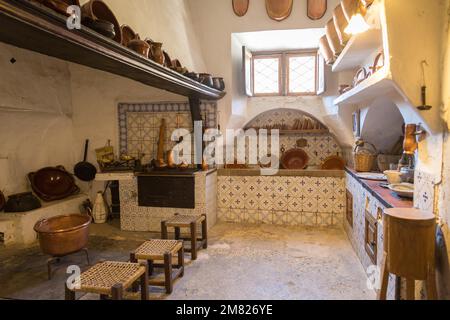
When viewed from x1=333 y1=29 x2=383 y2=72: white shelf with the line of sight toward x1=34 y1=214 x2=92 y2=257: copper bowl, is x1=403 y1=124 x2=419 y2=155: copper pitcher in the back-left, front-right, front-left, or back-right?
front-left

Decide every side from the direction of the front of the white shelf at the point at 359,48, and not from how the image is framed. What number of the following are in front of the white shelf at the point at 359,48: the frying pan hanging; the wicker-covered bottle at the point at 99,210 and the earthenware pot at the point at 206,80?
3

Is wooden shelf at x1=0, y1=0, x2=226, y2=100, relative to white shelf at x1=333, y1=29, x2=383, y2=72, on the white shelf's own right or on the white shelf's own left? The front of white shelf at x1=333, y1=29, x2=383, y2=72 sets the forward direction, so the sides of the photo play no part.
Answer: on the white shelf's own left

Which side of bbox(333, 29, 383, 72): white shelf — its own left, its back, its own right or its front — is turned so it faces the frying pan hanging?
front

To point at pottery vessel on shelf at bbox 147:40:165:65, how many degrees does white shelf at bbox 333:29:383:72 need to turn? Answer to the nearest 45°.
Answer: approximately 45° to its left

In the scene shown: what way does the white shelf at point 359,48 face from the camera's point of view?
to the viewer's left

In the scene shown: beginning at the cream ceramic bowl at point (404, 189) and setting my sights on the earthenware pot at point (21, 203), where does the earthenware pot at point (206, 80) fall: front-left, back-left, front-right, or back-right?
front-right

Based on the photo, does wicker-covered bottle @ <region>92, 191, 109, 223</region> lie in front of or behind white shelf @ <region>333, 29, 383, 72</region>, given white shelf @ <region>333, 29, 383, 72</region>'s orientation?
in front

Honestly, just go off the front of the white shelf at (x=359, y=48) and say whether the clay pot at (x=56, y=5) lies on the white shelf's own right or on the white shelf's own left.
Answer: on the white shelf's own left

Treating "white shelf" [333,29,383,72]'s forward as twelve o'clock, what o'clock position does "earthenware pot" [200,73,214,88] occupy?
The earthenware pot is roughly at 12 o'clock from the white shelf.
